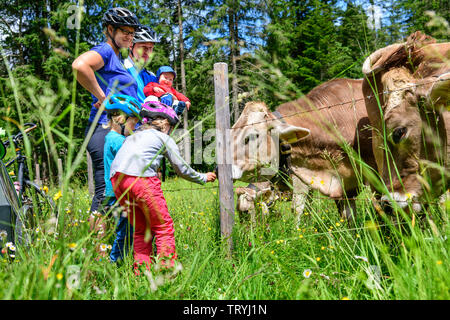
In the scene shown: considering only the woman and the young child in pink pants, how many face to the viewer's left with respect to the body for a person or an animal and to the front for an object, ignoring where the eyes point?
0

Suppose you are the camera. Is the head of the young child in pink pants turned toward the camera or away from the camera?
away from the camera

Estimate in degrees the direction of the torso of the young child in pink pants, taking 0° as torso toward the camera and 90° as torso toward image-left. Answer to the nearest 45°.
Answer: approximately 225°

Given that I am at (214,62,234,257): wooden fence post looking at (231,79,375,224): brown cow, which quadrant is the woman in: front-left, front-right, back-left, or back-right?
back-left

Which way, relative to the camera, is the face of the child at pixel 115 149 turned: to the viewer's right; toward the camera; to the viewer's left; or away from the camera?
to the viewer's right

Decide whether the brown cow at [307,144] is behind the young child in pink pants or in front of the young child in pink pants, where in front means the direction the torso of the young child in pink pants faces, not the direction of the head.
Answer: in front

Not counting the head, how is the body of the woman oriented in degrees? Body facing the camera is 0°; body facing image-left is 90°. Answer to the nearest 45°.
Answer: approximately 270°

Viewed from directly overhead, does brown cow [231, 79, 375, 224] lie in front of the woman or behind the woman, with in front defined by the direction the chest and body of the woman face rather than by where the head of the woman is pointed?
in front
